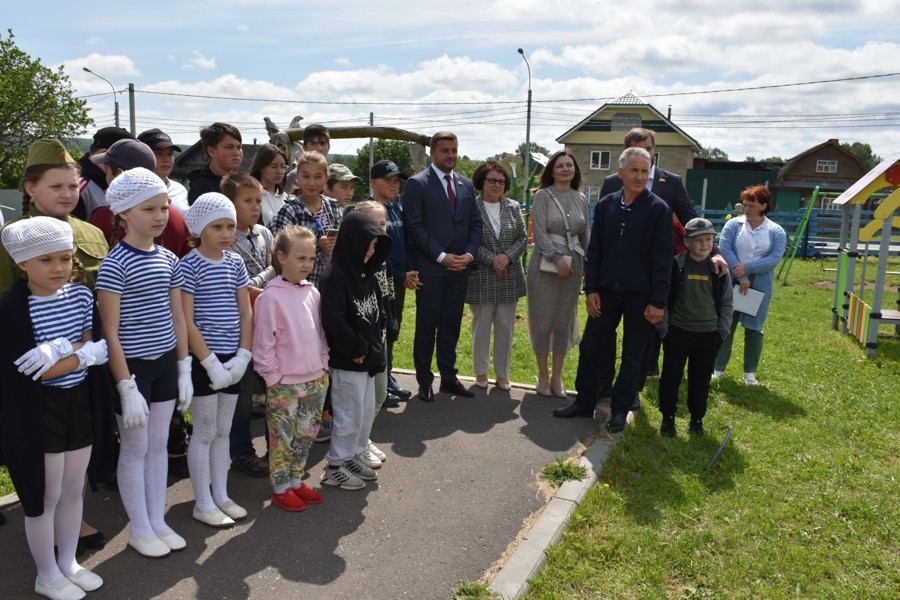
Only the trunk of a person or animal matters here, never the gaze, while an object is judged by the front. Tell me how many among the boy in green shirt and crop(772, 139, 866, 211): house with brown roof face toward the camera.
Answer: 2

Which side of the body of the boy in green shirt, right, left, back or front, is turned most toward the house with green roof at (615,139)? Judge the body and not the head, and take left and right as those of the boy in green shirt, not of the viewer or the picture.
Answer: back

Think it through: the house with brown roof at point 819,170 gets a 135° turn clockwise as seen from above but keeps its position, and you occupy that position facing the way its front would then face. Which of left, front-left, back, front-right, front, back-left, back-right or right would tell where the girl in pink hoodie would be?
back-left

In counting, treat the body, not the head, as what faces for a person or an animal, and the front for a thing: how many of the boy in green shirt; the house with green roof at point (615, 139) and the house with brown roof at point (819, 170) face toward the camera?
3

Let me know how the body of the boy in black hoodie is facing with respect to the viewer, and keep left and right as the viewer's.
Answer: facing the viewer and to the right of the viewer

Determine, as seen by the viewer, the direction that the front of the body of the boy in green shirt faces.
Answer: toward the camera

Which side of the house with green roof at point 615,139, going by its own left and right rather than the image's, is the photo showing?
front

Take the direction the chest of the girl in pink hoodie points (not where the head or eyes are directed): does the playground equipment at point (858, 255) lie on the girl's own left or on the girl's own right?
on the girl's own left

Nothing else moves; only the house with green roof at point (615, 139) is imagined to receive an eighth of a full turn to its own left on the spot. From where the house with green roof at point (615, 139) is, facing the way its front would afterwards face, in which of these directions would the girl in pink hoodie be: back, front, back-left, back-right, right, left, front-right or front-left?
front-right

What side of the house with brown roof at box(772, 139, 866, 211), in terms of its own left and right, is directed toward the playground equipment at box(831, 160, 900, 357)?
front

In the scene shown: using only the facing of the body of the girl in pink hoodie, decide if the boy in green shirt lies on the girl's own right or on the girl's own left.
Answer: on the girl's own left

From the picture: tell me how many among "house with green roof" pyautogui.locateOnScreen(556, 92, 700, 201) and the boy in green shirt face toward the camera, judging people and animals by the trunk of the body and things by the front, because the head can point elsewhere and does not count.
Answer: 2

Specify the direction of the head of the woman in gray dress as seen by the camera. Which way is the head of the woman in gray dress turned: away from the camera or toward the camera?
toward the camera

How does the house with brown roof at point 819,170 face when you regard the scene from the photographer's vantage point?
facing the viewer

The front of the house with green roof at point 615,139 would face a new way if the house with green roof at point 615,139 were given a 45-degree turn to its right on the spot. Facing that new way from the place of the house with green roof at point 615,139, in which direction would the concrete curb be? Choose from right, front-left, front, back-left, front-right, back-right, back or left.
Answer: front-left
